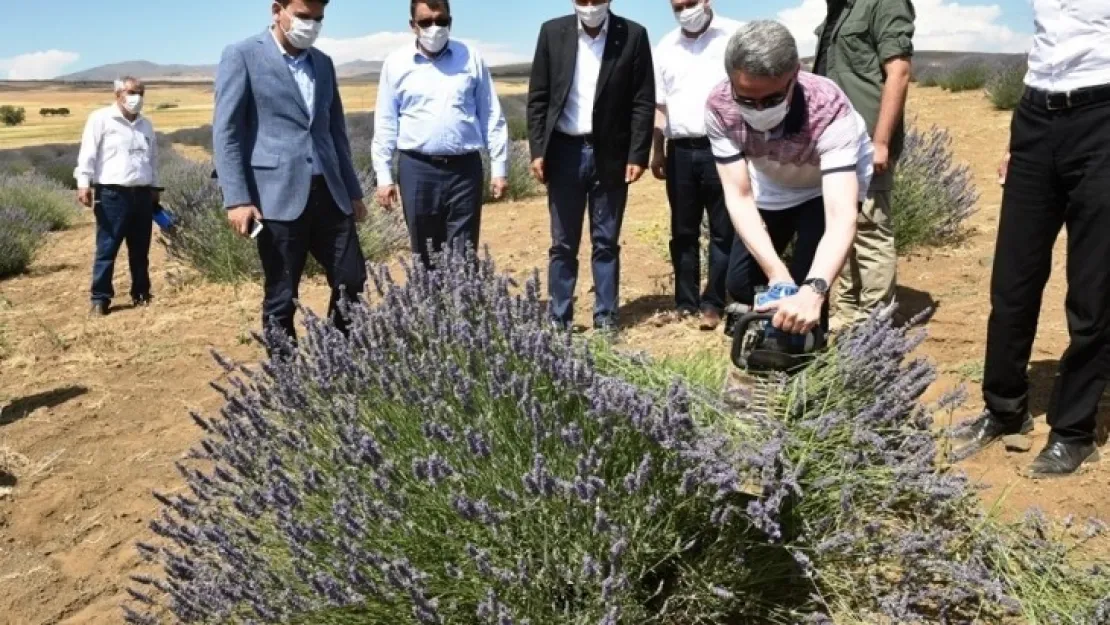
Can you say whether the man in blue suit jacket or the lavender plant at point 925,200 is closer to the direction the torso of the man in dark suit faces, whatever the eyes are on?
the man in blue suit jacket

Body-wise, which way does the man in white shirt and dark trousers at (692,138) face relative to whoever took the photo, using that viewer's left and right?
facing the viewer

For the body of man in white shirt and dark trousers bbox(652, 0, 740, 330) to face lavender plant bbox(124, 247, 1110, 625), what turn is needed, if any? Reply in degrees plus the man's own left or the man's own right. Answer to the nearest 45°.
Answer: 0° — they already face it

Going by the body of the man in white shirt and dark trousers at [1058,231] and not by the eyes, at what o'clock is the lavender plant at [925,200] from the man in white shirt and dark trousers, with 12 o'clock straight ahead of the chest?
The lavender plant is roughly at 4 o'clock from the man in white shirt and dark trousers.

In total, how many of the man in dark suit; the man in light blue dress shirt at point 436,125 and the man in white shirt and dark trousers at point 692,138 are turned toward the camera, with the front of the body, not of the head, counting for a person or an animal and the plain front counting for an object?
3

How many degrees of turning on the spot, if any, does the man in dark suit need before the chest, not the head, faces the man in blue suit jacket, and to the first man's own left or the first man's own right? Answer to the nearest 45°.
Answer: approximately 45° to the first man's own right

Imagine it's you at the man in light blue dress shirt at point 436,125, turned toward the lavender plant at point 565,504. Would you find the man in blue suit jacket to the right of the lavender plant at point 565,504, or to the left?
right

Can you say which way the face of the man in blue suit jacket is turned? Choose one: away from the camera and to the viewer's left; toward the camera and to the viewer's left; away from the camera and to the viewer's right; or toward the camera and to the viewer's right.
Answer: toward the camera and to the viewer's right

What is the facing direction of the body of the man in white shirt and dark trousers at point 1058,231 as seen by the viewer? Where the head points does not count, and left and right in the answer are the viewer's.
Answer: facing the viewer and to the left of the viewer

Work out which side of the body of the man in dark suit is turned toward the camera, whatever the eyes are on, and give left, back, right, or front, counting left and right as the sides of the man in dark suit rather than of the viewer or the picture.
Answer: front

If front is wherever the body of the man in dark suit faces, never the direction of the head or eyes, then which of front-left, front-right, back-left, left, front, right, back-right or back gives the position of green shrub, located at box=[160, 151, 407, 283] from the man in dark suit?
back-right
